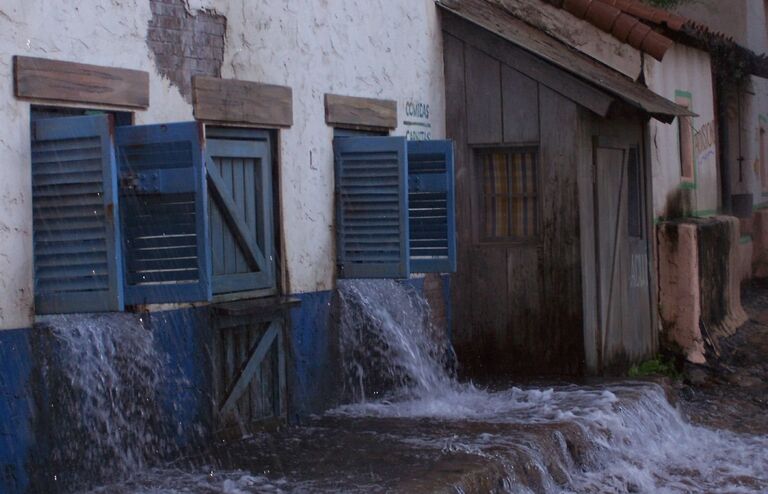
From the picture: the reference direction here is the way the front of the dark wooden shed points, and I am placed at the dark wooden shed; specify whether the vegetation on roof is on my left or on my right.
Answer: on my left

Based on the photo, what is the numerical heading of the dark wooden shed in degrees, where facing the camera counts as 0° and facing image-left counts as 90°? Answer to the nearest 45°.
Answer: approximately 315°
